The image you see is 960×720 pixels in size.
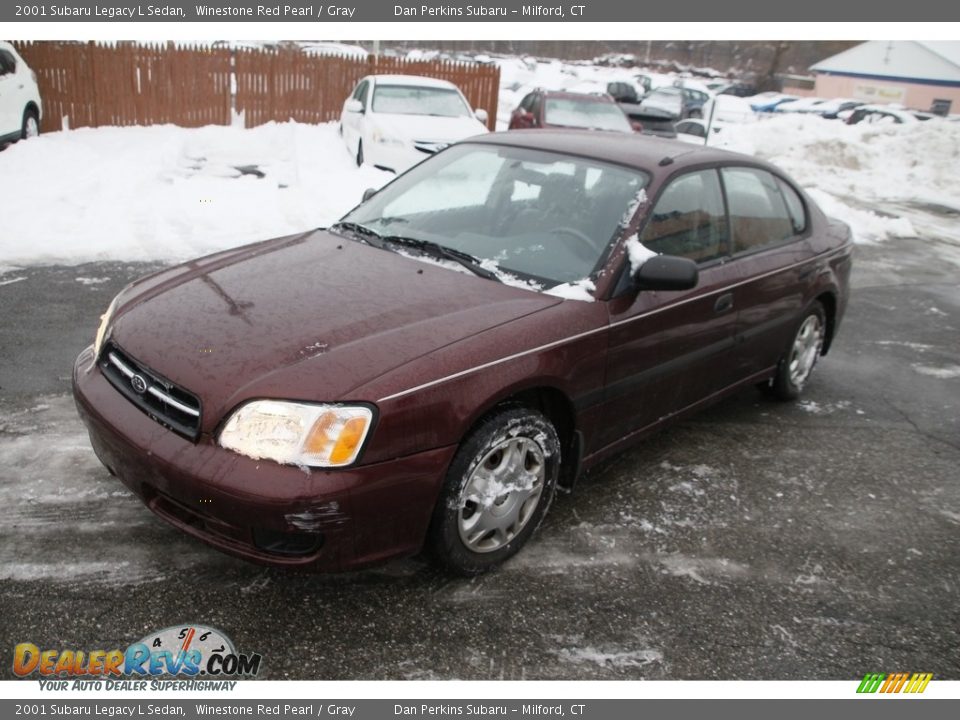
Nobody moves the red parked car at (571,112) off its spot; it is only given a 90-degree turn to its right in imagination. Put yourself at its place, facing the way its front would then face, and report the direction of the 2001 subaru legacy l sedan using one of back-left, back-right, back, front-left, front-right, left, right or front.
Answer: front-left

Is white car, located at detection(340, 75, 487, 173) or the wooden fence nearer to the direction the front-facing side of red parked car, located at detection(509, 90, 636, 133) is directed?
the white car

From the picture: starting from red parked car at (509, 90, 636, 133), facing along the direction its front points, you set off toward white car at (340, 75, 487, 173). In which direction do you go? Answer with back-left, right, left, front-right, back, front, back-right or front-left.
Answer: right

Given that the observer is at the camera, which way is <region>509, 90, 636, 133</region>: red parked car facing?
facing the viewer and to the right of the viewer

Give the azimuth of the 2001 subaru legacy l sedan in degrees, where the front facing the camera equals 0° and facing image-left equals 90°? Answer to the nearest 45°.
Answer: approximately 45°

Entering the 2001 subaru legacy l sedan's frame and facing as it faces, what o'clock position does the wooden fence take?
The wooden fence is roughly at 4 o'clock from the 2001 subaru legacy l sedan.

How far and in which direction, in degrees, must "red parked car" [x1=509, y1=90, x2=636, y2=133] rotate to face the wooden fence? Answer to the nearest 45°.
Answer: approximately 135° to its right

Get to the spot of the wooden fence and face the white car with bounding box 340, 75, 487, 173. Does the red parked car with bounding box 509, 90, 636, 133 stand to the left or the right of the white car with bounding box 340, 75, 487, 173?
left
